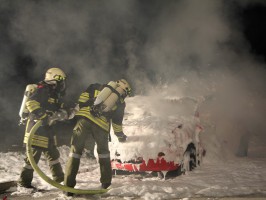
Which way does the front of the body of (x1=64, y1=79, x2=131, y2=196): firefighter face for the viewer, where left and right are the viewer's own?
facing away from the viewer and to the right of the viewer

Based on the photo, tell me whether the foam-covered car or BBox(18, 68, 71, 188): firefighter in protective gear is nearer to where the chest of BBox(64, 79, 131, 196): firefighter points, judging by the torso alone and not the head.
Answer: the foam-covered car

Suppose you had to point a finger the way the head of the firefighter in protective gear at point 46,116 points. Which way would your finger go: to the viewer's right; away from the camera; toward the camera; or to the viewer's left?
to the viewer's right

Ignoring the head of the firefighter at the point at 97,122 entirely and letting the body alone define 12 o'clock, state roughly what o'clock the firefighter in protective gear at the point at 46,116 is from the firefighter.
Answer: The firefighter in protective gear is roughly at 8 o'clock from the firefighter.

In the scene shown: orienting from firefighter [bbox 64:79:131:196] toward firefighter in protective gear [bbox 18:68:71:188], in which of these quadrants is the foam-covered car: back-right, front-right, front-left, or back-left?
back-right

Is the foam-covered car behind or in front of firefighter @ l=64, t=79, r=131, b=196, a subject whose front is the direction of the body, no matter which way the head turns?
in front
